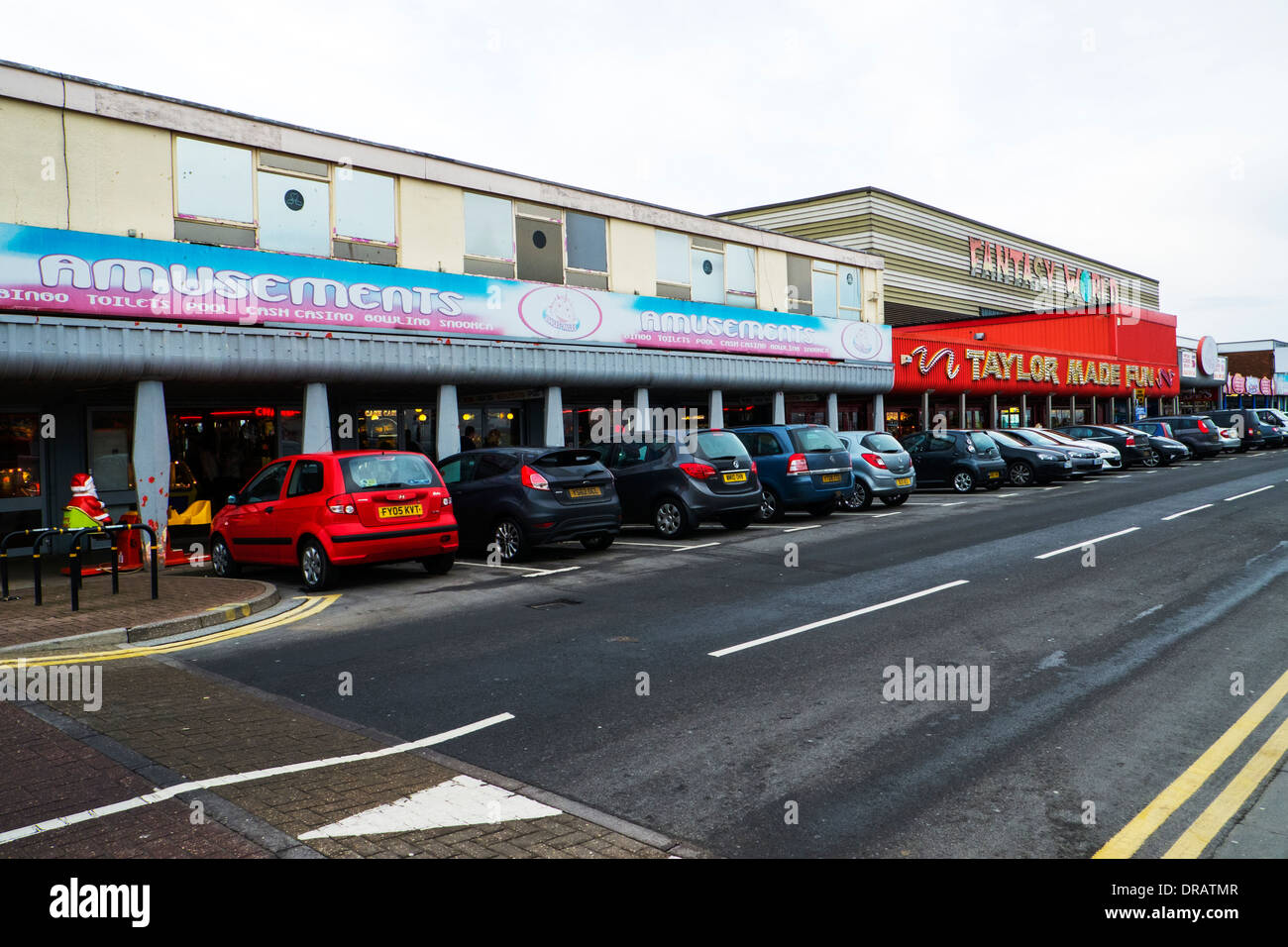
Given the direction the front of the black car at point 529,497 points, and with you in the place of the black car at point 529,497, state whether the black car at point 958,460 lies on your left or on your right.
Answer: on your right

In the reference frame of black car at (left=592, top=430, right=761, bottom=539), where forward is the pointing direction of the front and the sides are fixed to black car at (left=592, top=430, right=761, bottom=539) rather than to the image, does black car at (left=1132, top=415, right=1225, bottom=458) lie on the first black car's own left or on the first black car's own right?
on the first black car's own right

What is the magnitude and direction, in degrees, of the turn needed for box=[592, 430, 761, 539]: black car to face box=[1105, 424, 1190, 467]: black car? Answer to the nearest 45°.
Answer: approximately 90° to its right

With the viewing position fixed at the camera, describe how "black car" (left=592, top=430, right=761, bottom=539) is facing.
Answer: facing away from the viewer and to the left of the viewer

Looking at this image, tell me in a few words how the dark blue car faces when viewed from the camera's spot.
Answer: facing away from the viewer and to the left of the viewer

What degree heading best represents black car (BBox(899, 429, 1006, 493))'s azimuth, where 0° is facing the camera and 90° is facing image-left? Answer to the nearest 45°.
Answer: approximately 135°
